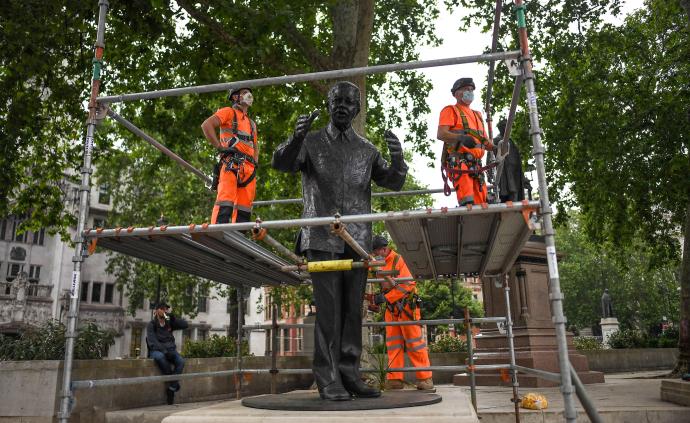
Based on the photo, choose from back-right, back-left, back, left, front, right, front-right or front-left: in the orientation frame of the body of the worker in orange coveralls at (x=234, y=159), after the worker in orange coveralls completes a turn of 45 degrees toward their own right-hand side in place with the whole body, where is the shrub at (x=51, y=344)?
back-right

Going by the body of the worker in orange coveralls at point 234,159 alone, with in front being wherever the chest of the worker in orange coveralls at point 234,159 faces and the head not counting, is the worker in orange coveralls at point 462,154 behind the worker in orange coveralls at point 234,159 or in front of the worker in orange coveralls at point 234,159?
in front

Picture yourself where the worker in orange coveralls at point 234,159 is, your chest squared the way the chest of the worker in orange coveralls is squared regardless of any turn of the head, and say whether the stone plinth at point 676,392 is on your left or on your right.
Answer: on your left

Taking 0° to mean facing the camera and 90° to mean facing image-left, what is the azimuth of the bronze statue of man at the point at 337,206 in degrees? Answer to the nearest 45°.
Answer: approximately 0°

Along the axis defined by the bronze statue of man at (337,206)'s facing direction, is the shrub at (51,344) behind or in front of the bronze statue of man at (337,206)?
behind

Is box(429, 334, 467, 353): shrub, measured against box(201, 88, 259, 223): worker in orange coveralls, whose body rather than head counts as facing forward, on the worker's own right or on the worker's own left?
on the worker's own left

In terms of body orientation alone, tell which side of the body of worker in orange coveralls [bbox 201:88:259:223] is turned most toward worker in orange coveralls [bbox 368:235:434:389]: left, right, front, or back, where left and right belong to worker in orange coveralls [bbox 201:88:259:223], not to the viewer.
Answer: left

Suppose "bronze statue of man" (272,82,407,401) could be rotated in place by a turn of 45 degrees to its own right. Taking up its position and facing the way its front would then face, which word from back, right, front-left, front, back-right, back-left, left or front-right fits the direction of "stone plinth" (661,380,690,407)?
back

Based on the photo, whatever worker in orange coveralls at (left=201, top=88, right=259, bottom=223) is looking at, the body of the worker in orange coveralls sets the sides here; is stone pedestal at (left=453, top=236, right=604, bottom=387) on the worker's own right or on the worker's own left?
on the worker's own left
